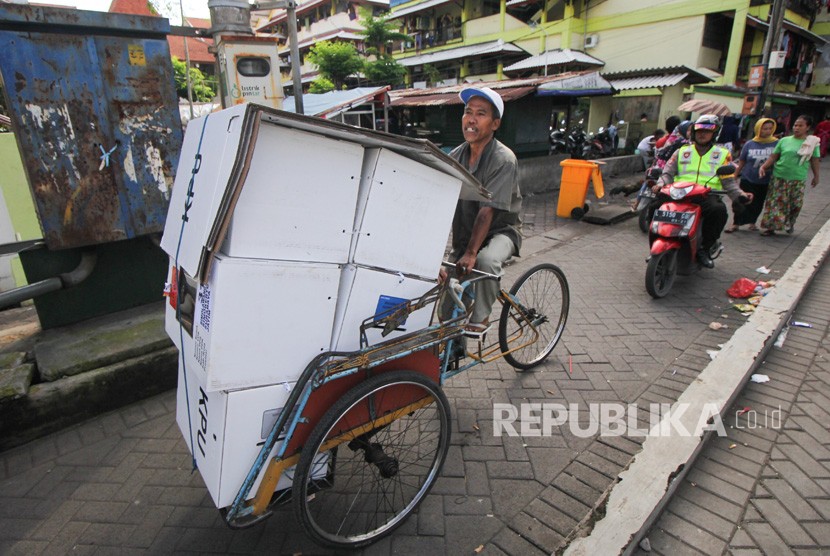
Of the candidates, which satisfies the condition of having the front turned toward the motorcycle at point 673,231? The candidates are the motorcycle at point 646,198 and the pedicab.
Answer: the motorcycle at point 646,198

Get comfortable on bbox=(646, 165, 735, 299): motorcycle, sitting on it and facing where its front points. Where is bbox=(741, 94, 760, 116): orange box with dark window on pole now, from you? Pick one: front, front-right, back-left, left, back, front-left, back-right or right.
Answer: back-right

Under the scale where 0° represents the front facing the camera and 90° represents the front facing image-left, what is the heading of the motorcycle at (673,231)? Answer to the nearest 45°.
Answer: approximately 45°

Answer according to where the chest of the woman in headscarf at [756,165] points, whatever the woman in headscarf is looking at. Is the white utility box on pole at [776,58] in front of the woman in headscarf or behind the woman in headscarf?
behind

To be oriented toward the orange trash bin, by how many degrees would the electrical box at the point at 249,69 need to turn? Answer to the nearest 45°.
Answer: approximately 90° to its left

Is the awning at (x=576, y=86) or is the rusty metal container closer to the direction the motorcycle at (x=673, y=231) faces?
the rusty metal container

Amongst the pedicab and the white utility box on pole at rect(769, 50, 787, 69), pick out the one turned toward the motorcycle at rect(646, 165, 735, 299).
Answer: the white utility box on pole

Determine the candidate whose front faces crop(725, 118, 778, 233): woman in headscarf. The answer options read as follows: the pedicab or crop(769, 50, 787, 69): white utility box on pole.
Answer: the white utility box on pole

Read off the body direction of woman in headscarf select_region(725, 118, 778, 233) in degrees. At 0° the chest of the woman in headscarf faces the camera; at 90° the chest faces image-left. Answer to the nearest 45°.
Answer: approximately 0°

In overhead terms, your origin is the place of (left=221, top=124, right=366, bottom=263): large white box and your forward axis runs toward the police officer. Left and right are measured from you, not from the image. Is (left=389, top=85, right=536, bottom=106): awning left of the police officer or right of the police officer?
left
